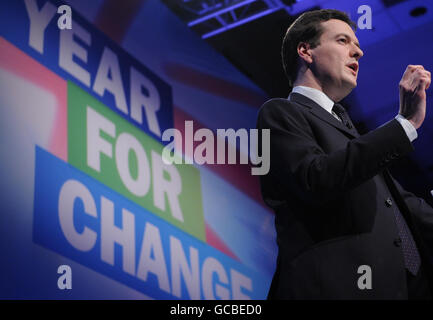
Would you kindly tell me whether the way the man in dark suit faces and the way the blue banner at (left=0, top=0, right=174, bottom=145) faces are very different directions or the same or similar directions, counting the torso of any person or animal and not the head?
same or similar directions

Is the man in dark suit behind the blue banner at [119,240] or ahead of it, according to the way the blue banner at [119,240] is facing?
ahead

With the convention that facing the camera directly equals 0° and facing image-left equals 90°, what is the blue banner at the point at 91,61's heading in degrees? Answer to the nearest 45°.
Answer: approximately 315°

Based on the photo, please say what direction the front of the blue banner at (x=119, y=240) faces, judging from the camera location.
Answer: facing the viewer and to the right of the viewer

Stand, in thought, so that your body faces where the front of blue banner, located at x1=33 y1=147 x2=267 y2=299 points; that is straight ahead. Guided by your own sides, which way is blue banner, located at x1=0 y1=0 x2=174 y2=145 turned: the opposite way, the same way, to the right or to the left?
the same way
